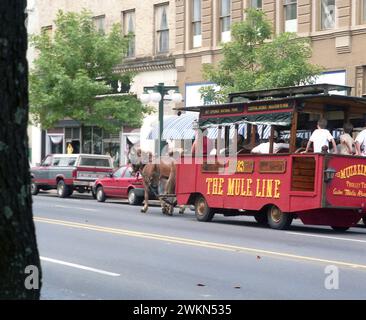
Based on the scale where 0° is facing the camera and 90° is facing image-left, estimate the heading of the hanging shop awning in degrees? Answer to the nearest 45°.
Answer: approximately 45°

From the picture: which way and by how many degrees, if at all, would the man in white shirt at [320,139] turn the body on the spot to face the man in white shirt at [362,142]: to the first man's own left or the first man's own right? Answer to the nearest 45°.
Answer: approximately 45° to the first man's own right

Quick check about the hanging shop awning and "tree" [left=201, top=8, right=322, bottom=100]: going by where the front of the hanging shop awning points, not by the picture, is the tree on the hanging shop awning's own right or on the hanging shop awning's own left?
on the hanging shop awning's own left

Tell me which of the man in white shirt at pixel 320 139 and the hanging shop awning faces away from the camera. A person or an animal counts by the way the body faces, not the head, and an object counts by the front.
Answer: the man in white shirt

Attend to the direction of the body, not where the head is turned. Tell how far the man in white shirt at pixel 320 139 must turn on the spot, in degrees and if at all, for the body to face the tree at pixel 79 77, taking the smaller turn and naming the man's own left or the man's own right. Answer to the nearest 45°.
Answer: approximately 45° to the man's own left

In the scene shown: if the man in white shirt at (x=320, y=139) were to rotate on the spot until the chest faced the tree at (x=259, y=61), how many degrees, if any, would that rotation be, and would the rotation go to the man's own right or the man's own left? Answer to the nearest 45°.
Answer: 0° — they already face it

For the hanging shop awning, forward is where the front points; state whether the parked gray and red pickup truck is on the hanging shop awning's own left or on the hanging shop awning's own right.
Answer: on the hanging shop awning's own right

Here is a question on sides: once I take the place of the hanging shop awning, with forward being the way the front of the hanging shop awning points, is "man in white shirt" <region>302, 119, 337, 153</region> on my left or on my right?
on my left

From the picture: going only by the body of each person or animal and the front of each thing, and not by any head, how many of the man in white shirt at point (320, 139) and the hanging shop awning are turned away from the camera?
1
